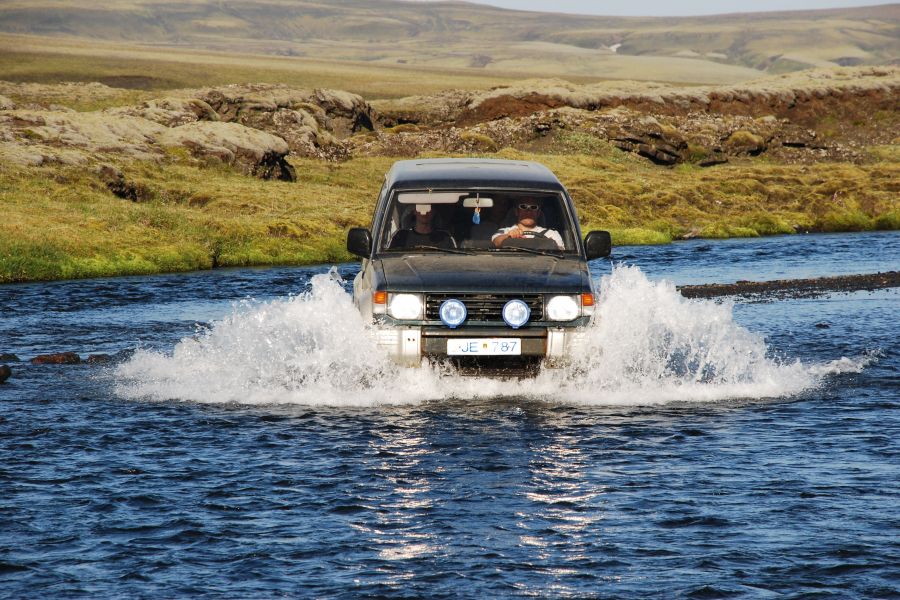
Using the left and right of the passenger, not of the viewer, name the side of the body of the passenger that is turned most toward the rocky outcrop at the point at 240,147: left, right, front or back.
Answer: back

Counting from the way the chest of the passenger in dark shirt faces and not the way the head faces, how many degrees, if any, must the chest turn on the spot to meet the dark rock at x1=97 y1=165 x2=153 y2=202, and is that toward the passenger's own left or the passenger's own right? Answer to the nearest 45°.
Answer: approximately 180°

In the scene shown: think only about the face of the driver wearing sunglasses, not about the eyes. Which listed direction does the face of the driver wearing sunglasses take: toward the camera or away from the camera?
toward the camera

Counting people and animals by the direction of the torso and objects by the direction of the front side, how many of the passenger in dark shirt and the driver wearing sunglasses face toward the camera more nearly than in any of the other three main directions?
2

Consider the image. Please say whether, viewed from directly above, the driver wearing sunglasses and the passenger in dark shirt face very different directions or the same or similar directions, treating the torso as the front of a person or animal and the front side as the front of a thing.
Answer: same or similar directions

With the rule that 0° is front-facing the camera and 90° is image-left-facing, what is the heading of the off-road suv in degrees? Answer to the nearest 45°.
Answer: approximately 0°

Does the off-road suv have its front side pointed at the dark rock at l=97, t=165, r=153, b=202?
no

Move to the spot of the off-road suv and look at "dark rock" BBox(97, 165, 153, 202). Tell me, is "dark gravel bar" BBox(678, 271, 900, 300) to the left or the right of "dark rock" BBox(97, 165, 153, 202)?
right

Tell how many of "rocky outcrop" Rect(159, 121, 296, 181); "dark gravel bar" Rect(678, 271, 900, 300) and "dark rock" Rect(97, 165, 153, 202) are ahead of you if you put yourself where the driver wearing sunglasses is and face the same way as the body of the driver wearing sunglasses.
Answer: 0

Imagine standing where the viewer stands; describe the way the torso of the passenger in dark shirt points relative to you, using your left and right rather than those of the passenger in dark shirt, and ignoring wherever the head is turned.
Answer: facing the viewer

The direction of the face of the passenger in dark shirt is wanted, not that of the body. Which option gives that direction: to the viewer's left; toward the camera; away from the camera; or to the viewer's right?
toward the camera

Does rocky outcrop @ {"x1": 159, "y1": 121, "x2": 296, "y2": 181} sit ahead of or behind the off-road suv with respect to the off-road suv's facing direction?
behind

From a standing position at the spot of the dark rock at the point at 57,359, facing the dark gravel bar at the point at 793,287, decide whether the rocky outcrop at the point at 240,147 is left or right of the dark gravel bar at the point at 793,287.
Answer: left
